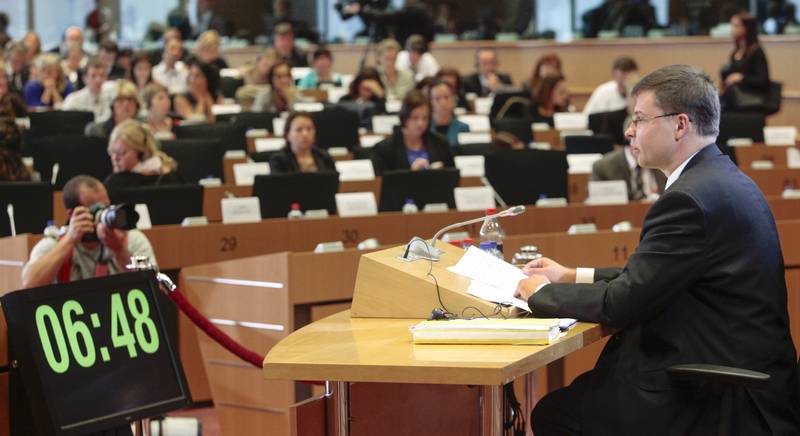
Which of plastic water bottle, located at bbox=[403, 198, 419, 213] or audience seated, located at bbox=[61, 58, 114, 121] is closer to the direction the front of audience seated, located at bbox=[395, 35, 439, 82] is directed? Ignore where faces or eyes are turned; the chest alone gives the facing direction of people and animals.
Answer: the plastic water bottle

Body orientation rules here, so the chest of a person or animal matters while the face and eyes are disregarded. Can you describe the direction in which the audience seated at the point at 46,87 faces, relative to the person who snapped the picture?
facing the viewer

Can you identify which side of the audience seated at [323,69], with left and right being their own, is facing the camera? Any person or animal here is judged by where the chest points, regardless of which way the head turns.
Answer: front

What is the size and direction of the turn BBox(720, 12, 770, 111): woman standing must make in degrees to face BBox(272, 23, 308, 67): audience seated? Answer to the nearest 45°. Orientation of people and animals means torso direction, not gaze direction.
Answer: approximately 45° to their right

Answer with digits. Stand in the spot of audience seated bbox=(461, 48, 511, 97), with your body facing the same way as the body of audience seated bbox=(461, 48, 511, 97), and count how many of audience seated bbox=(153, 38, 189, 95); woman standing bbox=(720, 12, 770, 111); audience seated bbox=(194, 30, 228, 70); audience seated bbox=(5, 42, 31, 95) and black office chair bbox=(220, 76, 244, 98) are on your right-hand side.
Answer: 4

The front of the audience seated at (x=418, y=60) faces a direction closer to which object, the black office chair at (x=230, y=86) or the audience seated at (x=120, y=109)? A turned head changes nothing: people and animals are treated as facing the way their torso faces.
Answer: the audience seated

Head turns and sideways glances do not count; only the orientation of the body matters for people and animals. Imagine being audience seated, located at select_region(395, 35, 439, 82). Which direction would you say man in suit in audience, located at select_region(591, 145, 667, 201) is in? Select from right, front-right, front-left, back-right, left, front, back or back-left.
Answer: front

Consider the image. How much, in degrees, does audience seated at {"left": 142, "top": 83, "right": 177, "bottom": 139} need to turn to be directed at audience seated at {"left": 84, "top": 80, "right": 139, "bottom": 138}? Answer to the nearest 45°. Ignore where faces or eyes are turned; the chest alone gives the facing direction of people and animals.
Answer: approximately 90° to their right

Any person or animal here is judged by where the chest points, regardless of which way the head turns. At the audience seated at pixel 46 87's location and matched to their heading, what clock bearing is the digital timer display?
The digital timer display is roughly at 12 o'clock from the audience seated.

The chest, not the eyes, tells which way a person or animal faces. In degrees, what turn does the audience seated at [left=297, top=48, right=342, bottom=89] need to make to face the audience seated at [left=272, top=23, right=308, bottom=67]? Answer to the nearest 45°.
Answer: approximately 135° to their right

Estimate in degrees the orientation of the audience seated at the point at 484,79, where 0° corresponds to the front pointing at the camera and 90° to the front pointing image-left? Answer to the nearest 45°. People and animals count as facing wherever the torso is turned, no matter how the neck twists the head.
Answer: approximately 0°

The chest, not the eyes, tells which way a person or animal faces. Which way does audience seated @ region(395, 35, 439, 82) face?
toward the camera

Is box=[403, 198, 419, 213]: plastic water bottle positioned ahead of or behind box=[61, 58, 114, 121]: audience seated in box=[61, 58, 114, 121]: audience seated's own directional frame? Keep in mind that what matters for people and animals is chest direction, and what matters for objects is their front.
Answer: ahead

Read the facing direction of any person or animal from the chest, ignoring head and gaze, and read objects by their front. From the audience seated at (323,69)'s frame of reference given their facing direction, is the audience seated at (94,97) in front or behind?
in front

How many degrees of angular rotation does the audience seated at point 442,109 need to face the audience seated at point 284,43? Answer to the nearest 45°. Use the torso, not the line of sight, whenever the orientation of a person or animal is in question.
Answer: approximately 180°

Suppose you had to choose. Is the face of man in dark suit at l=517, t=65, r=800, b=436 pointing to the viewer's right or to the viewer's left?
to the viewer's left
